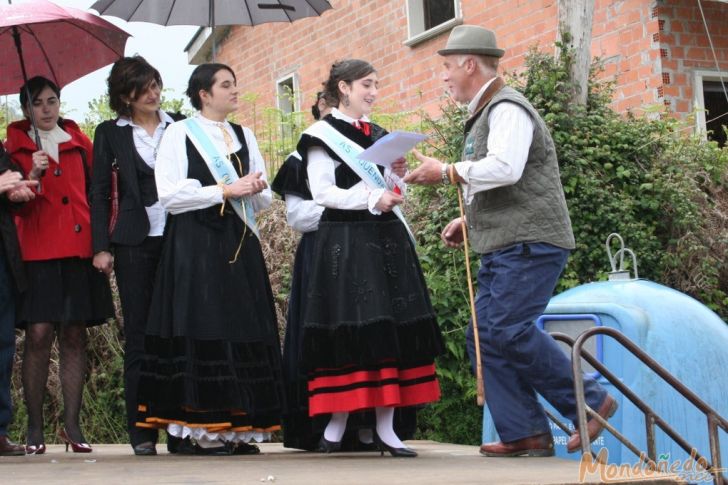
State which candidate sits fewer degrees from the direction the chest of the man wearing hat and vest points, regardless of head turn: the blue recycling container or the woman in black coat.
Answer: the woman in black coat

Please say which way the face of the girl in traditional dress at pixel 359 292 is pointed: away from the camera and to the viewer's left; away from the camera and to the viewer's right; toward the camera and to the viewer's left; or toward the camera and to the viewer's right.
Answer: toward the camera and to the viewer's right

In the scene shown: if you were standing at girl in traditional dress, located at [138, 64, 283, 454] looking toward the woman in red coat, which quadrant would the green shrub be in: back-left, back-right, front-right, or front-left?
back-right

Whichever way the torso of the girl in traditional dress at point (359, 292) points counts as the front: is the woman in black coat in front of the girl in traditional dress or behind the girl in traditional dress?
behind

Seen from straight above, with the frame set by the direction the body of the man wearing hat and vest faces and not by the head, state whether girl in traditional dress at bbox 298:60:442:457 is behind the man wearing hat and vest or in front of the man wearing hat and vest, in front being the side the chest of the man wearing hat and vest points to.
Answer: in front

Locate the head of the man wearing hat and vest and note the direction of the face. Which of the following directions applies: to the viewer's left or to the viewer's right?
to the viewer's left

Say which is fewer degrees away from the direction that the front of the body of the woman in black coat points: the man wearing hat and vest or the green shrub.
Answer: the man wearing hat and vest

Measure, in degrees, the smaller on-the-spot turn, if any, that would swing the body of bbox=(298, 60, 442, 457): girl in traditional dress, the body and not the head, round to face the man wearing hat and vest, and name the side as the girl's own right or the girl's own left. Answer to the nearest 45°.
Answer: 0° — they already face them

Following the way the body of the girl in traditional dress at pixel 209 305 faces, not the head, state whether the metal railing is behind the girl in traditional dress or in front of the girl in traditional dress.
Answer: in front

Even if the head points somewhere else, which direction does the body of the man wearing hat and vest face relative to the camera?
to the viewer's left
